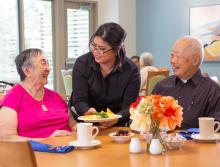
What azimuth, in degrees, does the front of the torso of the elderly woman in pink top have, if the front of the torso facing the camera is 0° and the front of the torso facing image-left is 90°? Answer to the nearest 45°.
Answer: approximately 315°

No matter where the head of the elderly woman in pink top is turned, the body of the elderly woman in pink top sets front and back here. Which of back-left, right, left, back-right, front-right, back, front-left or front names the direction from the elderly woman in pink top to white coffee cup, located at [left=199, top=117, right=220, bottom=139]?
front

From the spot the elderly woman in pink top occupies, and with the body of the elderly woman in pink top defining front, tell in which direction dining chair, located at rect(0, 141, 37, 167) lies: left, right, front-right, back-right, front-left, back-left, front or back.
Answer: front-right

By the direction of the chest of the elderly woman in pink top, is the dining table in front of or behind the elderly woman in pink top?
in front

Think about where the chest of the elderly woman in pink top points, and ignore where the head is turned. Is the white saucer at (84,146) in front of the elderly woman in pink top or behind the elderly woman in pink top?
in front

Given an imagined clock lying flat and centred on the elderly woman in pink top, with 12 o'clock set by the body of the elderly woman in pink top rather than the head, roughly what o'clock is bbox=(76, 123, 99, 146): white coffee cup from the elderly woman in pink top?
The white coffee cup is roughly at 1 o'clock from the elderly woman in pink top.

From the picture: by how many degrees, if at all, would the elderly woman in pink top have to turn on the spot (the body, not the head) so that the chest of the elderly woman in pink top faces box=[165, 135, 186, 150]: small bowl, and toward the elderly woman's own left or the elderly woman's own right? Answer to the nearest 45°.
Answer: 0° — they already face it

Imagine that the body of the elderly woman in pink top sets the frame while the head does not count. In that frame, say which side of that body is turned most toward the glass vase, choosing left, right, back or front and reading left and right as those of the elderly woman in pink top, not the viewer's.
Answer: front

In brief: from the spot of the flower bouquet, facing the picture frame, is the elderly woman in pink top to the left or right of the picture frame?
left

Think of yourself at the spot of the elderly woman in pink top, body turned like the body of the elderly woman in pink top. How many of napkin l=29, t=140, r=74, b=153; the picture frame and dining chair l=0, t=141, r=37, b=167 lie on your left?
1

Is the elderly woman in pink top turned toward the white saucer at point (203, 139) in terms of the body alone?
yes
